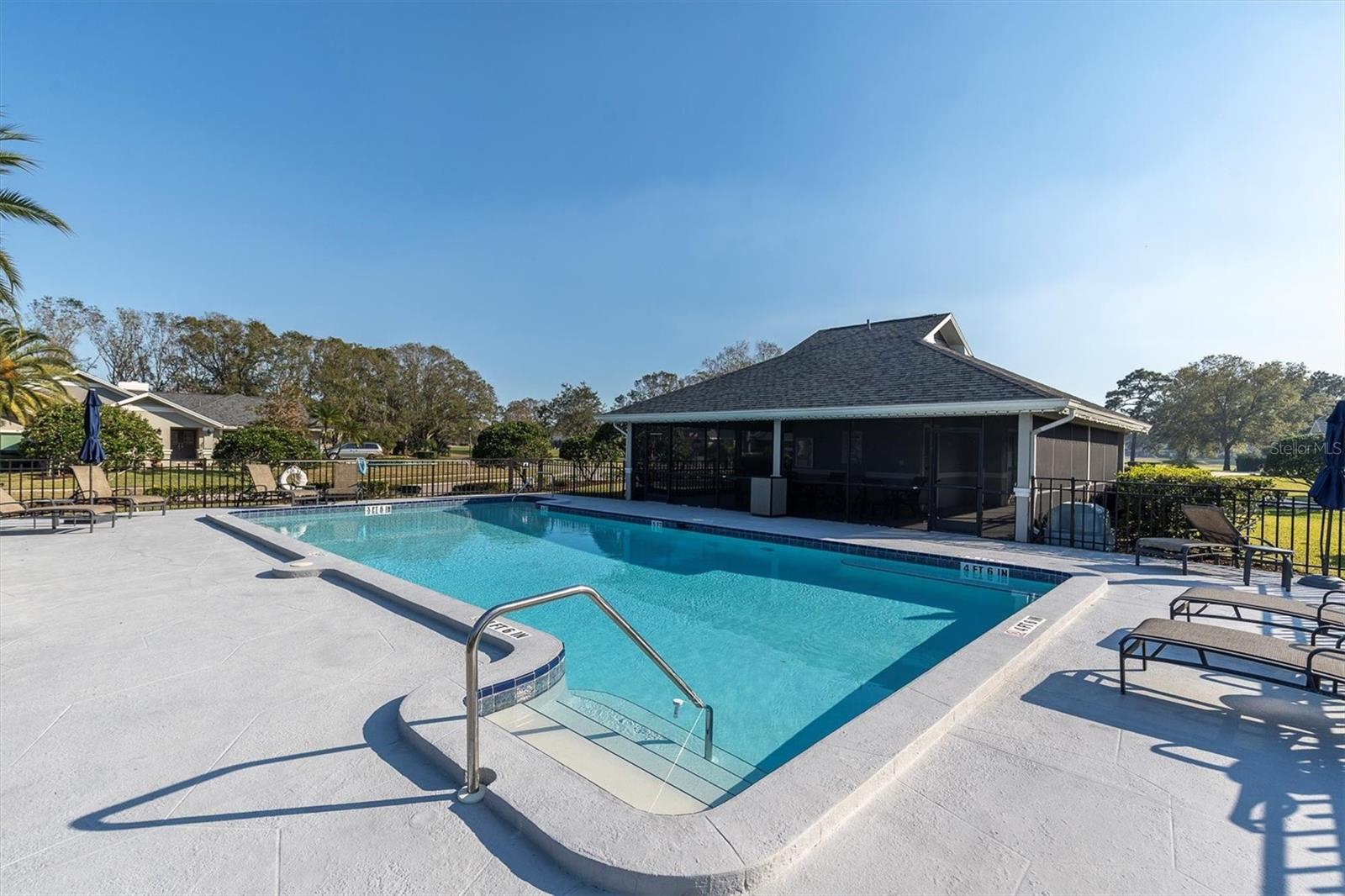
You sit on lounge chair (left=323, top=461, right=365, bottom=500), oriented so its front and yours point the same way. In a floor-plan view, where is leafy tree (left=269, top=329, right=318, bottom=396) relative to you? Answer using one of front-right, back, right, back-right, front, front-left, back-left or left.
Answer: back

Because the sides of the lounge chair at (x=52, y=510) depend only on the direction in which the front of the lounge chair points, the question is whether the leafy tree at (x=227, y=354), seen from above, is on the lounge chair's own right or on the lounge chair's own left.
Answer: on the lounge chair's own left

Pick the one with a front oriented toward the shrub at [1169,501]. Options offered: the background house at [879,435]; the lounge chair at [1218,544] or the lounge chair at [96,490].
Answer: the lounge chair at [96,490]

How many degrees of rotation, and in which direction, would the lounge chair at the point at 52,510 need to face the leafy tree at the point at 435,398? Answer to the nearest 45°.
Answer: approximately 45° to its left

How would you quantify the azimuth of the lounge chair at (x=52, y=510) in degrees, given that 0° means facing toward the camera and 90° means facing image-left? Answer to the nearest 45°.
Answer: approximately 270°

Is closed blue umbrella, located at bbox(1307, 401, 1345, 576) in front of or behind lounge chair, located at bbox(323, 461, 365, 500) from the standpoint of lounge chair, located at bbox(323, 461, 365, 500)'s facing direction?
in front

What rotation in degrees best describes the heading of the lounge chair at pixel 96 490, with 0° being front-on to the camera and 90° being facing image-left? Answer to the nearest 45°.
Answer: approximately 315°

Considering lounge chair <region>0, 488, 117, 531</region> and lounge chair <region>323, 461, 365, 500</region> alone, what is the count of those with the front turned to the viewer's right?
1

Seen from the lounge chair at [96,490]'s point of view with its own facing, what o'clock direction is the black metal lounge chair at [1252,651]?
The black metal lounge chair is roughly at 1 o'clock from the lounge chair.

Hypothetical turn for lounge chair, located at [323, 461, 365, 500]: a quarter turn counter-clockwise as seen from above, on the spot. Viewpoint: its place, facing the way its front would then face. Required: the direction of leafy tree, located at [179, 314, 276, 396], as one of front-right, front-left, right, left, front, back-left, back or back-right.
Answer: left

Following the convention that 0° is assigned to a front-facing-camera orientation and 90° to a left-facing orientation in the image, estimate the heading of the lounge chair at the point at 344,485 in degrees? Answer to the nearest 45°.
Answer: approximately 0°

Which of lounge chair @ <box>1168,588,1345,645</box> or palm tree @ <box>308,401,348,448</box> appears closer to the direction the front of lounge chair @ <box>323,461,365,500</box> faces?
the lounge chair
